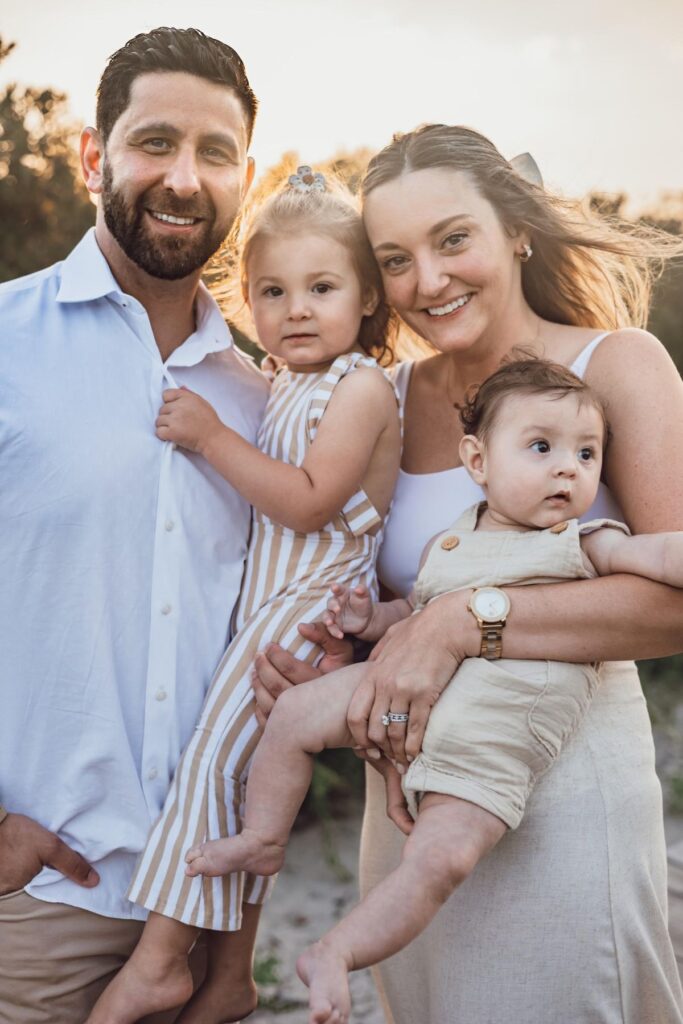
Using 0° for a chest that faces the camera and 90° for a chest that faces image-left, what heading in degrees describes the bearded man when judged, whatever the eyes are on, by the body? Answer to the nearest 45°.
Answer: approximately 315°

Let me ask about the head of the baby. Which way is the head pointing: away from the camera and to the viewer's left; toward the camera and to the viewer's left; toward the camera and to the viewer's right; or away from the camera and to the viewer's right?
toward the camera and to the viewer's right
